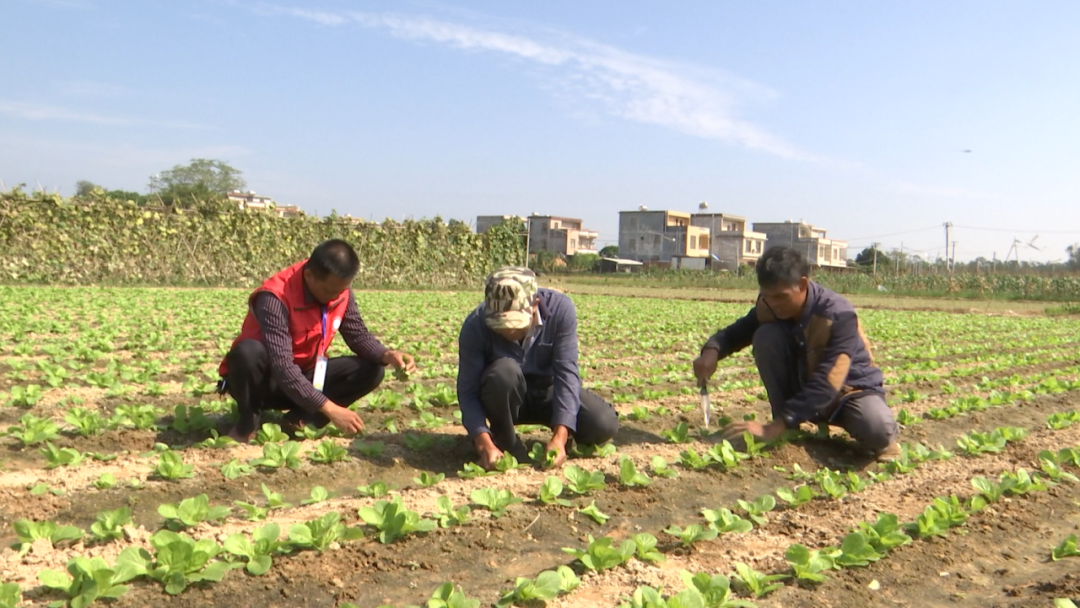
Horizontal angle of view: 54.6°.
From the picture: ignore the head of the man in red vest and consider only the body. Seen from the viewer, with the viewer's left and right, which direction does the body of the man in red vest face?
facing the viewer and to the right of the viewer

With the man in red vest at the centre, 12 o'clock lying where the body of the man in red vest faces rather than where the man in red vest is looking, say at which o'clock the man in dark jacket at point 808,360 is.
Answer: The man in dark jacket is roughly at 11 o'clock from the man in red vest.

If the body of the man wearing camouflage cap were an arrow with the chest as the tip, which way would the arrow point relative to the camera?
toward the camera

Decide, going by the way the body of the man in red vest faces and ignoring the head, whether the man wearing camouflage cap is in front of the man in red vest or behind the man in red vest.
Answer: in front

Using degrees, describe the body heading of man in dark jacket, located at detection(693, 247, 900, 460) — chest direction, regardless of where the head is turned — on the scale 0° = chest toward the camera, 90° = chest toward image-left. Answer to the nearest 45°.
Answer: approximately 45°

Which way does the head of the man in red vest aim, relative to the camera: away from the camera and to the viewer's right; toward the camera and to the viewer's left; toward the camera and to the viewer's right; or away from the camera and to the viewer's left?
toward the camera and to the viewer's right

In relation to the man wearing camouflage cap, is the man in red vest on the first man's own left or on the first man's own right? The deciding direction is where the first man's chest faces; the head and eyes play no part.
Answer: on the first man's own right

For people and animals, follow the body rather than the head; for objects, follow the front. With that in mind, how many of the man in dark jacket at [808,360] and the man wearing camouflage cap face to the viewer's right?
0

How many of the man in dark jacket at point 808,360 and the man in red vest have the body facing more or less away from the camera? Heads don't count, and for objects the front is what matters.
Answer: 0

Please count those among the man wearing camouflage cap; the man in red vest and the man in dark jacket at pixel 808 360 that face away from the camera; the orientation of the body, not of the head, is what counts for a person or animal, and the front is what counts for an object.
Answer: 0

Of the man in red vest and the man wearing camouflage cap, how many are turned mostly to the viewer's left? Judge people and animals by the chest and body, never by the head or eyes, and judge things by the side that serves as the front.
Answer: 0

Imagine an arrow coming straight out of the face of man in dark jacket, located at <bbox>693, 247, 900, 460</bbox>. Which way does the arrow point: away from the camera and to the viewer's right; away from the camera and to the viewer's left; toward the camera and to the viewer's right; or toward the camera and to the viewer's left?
toward the camera and to the viewer's left

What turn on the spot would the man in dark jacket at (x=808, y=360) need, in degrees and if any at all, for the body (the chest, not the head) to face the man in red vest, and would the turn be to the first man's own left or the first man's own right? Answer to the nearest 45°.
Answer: approximately 45° to the first man's own right

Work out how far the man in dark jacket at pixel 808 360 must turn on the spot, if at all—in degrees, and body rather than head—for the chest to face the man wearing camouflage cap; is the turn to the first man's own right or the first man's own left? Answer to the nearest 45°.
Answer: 0° — they already face them
